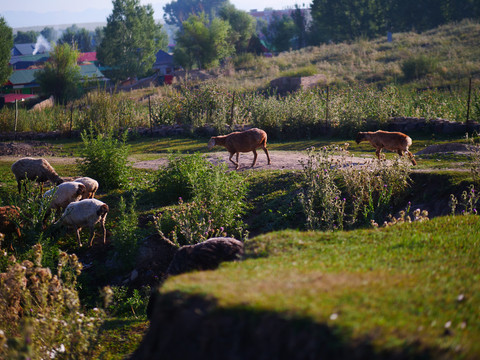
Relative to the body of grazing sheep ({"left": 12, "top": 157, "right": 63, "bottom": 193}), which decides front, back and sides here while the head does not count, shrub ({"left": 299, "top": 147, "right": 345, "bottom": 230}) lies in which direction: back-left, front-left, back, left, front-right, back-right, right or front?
front-right

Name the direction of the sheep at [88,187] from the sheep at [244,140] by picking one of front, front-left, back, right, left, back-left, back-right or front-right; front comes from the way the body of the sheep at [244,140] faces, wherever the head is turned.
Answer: front-left

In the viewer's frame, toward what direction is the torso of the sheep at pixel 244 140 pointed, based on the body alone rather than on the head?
to the viewer's left

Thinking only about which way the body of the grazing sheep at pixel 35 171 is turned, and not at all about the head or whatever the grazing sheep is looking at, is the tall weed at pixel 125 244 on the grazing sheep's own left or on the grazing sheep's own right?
on the grazing sheep's own right

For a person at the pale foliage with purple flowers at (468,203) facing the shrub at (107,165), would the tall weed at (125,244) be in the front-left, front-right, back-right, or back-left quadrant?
front-left

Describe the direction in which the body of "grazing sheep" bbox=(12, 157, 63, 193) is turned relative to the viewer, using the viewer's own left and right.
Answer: facing to the right of the viewer

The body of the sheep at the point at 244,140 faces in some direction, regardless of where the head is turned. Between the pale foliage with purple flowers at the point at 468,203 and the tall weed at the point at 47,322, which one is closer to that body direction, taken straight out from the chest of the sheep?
the tall weed

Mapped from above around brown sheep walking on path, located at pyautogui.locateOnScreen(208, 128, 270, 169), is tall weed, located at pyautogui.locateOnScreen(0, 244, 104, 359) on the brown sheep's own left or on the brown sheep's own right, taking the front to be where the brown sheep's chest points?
on the brown sheep's own left

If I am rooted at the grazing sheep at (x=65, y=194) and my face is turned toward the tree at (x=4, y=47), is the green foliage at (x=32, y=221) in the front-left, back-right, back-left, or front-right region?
back-left
